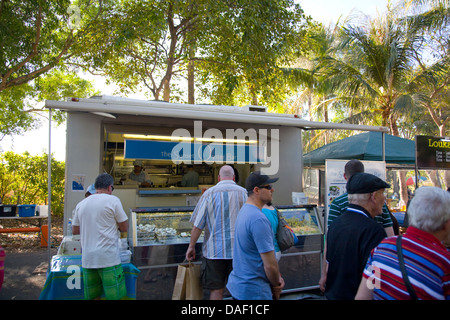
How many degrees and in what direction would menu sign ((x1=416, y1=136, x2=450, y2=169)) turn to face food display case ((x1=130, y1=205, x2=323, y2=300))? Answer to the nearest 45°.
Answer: approximately 45° to its right

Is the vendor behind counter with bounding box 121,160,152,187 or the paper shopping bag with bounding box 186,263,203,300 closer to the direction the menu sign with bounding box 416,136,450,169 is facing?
the paper shopping bag

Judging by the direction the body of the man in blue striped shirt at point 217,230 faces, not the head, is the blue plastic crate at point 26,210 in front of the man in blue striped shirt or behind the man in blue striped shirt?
in front

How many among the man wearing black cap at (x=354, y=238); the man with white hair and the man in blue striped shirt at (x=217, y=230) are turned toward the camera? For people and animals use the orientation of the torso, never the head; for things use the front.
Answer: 0

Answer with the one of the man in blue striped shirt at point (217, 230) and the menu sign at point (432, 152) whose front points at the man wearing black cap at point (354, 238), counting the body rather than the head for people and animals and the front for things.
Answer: the menu sign

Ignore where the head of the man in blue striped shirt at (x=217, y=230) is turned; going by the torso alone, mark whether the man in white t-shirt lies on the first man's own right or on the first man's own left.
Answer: on the first man's own left

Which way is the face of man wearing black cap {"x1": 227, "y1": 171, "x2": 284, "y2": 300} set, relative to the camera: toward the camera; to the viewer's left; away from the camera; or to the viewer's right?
to the viewer's right

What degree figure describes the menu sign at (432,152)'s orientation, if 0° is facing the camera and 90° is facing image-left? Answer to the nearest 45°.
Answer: approximately 0°

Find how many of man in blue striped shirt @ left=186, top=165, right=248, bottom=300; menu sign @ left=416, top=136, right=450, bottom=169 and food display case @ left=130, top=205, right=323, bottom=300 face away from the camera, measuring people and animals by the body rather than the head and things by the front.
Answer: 1

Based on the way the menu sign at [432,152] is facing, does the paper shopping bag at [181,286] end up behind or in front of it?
in front

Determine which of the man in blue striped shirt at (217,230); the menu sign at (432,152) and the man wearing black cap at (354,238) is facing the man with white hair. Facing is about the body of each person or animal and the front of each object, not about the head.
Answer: the menu sign

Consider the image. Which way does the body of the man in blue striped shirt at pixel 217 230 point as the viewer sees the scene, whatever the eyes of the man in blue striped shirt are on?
away from the camera

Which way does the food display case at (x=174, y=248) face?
toward the camera

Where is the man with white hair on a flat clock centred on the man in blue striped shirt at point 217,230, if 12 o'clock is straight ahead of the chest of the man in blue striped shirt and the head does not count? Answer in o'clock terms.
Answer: The man with white hair is roughly at 5 o'clock from the man in blue striped shirt.

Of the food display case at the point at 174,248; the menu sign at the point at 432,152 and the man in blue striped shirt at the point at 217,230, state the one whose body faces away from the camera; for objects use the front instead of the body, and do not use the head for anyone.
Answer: the man in blue striped shirt

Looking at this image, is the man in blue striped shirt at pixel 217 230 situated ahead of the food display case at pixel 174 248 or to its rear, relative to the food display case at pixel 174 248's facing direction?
ahead

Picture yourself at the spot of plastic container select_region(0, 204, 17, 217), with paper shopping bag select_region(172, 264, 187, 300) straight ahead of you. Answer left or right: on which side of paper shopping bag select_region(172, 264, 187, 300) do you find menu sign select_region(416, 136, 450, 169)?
left
